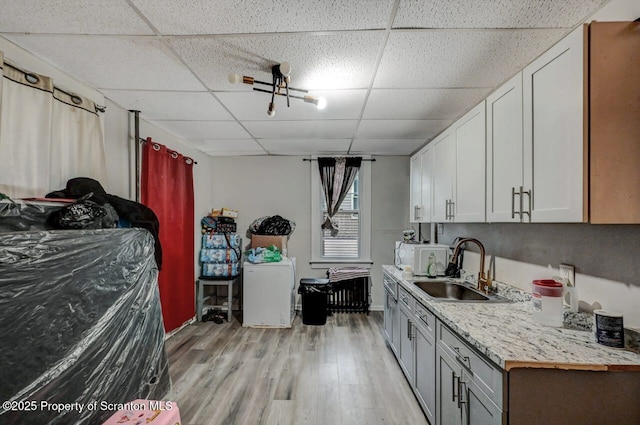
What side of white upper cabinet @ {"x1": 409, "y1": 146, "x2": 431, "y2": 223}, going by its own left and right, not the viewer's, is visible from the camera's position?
left

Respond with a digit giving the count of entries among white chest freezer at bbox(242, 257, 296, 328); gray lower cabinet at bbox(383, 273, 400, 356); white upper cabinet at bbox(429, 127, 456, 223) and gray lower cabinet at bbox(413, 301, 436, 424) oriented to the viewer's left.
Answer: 3

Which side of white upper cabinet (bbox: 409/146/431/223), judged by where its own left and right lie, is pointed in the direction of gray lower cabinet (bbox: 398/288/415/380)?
left

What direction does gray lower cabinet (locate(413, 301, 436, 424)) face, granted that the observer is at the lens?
facing to the left of the viewer

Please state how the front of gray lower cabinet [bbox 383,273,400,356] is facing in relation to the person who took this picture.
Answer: facing to the left of the viewer

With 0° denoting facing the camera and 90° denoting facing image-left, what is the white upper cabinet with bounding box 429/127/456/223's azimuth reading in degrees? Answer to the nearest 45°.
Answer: approximately 90°

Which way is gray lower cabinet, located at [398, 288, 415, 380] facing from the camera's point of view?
to the viewer's left

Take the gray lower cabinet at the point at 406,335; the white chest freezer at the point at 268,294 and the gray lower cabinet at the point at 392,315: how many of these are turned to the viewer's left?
2
